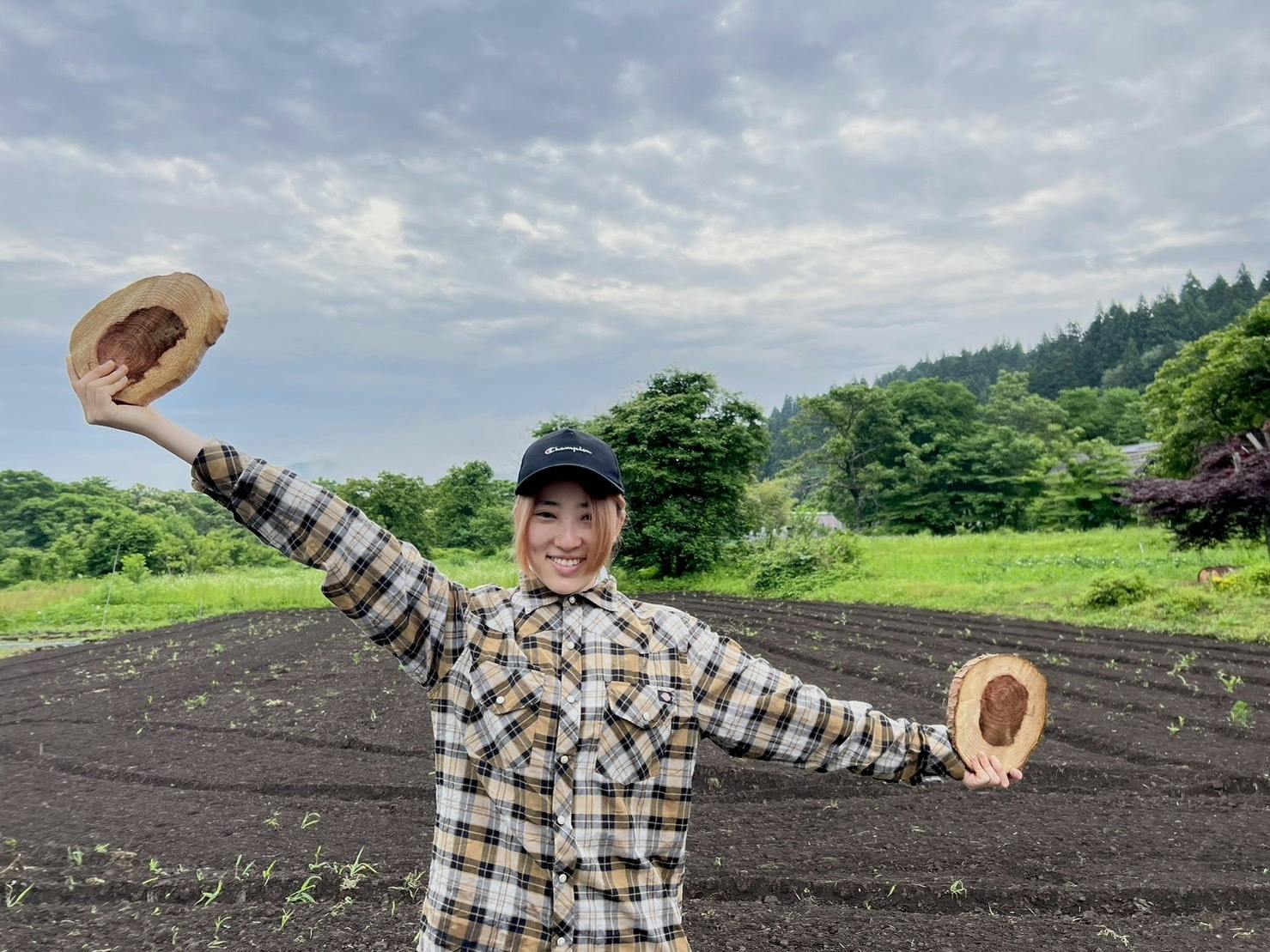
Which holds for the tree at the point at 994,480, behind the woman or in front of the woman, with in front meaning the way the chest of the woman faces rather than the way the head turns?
behind

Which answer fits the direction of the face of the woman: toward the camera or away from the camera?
toward the camera

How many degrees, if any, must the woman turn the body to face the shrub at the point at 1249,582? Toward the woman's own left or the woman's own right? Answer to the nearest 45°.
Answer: approximately 135° to the woman's own left

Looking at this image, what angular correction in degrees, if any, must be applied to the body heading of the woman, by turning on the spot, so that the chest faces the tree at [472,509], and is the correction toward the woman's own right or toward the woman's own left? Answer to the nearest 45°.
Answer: approximately 180°

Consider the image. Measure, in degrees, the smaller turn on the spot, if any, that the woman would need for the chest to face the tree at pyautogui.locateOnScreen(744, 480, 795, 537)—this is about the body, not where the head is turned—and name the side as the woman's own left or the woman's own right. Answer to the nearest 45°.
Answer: approximately 180°

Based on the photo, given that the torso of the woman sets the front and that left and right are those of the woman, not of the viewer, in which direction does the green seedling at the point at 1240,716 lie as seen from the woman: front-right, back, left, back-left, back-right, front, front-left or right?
back-left

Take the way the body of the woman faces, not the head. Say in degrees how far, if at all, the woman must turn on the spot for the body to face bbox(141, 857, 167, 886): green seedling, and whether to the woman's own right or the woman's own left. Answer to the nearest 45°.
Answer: approximately 135° to the woman's own right

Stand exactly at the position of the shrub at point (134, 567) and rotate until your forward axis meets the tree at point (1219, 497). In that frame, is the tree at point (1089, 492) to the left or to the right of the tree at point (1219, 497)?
left

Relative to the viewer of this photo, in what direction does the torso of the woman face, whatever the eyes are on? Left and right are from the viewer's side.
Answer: facing the viewer

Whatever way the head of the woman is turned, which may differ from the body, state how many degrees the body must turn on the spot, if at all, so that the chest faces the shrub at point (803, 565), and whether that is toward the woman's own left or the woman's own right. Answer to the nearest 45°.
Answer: approximately 180°

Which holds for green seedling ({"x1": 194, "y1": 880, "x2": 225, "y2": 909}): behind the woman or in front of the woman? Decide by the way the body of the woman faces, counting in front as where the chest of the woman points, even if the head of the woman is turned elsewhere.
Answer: behind
